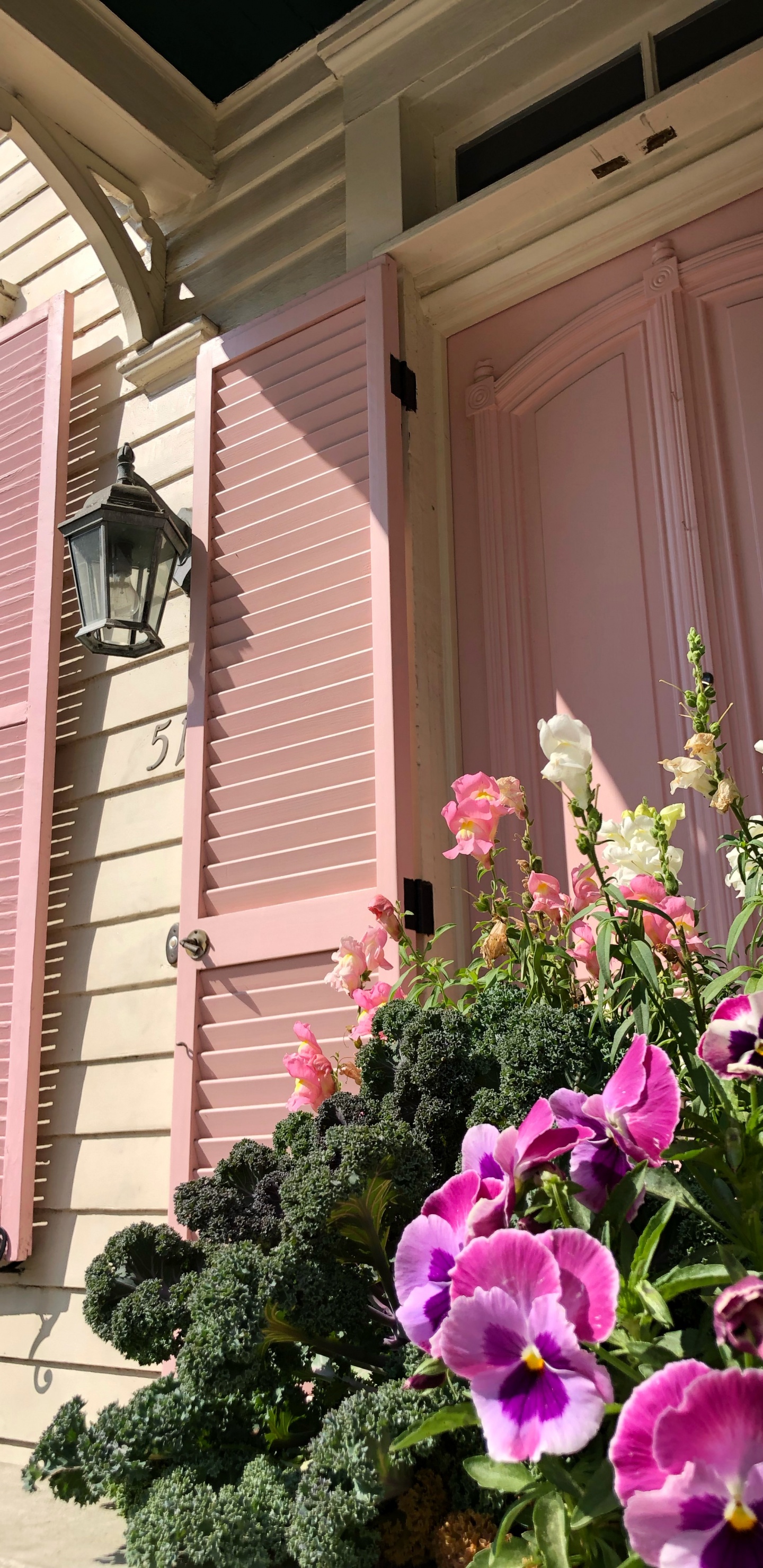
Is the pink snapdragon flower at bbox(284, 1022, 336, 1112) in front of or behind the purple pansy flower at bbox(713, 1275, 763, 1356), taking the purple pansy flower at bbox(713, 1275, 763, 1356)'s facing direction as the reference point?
behind

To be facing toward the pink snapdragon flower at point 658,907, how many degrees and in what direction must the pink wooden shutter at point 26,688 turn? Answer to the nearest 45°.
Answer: approximately 45° to its left

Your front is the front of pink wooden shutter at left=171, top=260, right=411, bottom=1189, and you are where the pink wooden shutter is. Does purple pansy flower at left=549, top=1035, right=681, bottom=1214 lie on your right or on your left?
on your left

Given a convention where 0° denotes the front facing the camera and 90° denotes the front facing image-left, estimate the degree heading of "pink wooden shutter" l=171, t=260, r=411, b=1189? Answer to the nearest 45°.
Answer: approximately 45°
